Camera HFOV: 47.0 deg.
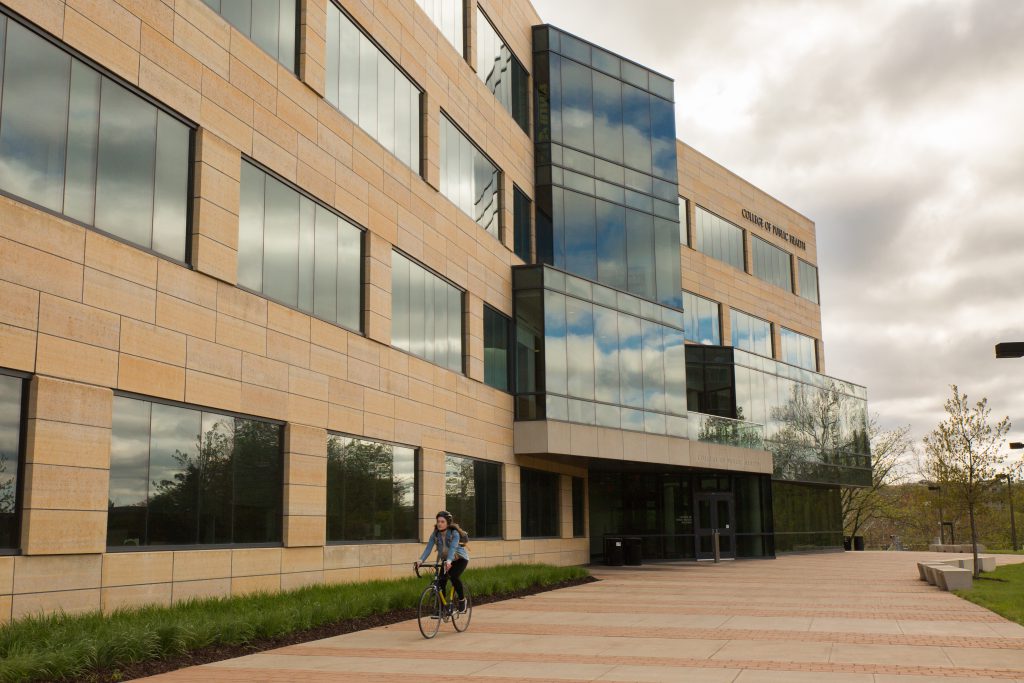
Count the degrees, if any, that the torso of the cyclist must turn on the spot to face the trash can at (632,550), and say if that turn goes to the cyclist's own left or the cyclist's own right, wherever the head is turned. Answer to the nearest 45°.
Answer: approximately 135° to the cyclist's own right

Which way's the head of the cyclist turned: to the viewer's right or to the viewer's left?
to the viewer's left

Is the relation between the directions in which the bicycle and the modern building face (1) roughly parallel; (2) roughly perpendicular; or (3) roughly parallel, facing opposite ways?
roughly perpendicular

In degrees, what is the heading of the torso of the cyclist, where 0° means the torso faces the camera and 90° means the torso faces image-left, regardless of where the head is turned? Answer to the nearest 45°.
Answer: approximately 45°

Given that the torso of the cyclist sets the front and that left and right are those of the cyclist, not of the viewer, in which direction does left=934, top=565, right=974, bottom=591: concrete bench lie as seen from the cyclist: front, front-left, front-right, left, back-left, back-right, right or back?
back

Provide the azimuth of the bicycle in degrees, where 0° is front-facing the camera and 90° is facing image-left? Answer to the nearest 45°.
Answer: approximately 45°

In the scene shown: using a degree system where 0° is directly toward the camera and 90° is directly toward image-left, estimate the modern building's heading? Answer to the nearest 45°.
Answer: approximately 315°

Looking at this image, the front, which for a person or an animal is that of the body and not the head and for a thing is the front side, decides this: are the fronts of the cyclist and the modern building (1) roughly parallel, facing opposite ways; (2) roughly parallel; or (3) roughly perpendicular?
roughly perpendicular
